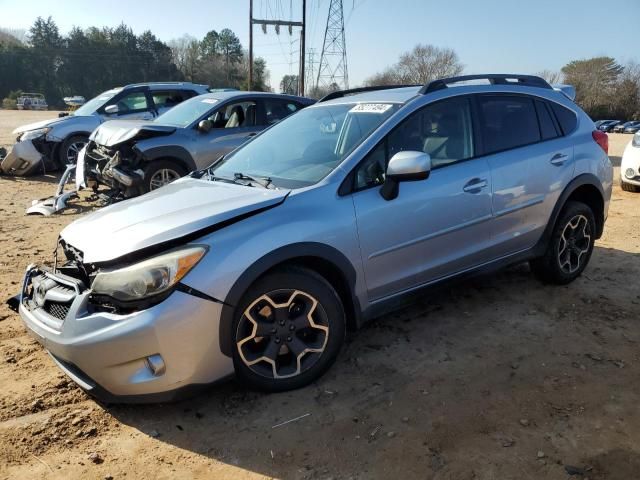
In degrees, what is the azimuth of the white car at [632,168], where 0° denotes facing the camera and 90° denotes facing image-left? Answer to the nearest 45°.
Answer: approximately 45°

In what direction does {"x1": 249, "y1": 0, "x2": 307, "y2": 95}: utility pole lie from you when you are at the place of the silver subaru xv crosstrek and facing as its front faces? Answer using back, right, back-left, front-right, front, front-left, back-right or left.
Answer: back-right

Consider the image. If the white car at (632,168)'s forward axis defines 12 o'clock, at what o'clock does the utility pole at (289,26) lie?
The utility pole is roughly at 3 o'clock from the white car.

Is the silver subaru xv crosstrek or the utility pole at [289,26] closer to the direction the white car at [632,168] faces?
the silver subaru xv crosstrek

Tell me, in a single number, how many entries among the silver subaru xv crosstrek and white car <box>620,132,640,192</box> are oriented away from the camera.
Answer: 0

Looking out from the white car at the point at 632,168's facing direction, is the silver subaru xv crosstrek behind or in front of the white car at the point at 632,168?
in front

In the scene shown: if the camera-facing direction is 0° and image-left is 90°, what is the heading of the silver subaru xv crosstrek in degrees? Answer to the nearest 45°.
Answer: approximately 45°

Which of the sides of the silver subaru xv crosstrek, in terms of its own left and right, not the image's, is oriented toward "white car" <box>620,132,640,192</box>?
back

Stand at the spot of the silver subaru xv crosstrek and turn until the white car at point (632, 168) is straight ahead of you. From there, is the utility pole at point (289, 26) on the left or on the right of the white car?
left
